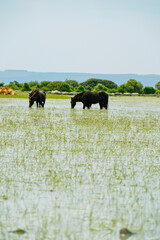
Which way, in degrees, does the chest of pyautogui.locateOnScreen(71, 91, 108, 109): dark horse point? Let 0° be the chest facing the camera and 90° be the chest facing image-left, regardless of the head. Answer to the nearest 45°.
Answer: approximately 90°
